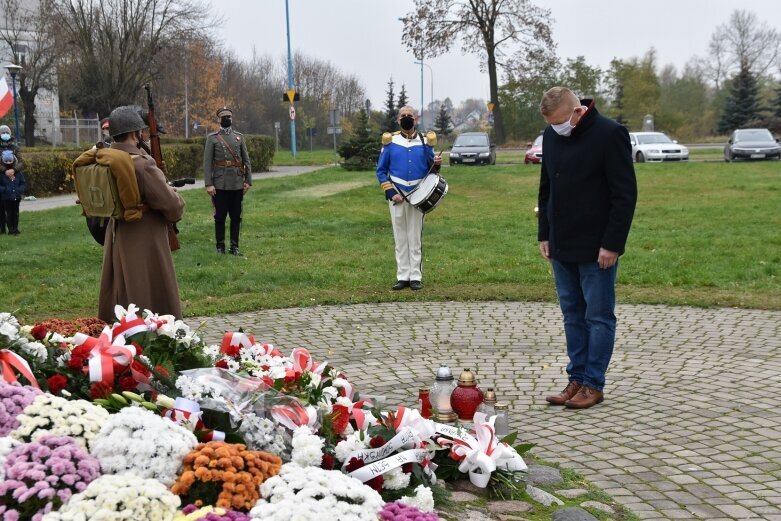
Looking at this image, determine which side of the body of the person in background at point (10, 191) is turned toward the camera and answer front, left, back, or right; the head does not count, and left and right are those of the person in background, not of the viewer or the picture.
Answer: front

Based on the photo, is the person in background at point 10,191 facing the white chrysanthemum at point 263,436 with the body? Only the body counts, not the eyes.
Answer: yes

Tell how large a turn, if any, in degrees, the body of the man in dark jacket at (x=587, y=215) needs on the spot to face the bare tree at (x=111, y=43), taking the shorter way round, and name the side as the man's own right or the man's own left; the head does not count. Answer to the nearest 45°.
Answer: approximately 90° to the man's own right

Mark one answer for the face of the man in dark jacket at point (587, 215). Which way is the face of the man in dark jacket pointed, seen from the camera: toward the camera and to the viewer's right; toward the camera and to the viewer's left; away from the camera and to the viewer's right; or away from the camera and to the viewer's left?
toward the camera and to the viewer's left

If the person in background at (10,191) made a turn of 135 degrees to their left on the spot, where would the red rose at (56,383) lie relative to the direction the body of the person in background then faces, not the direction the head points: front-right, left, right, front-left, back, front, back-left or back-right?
back-right

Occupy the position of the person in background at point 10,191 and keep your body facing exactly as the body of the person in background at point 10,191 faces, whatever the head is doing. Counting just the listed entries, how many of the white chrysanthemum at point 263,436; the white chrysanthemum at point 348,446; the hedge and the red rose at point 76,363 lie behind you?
1

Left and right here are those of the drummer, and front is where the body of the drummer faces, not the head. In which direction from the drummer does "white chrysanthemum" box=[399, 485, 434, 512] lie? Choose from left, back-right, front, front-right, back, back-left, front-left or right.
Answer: front

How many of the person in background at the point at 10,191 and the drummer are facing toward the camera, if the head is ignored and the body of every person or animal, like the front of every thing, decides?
2

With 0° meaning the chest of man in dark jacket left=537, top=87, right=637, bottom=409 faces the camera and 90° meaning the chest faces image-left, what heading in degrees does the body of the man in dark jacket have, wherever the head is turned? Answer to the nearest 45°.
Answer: approximately 45°

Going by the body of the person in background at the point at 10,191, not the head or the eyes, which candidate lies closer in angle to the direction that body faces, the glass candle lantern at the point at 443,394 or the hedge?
the glass candle lantern

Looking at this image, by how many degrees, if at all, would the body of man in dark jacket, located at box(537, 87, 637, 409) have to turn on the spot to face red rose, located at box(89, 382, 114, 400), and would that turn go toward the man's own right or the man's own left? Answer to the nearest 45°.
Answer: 0° — they already face it

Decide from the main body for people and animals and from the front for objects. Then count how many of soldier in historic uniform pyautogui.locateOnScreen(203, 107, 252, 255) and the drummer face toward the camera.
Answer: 2

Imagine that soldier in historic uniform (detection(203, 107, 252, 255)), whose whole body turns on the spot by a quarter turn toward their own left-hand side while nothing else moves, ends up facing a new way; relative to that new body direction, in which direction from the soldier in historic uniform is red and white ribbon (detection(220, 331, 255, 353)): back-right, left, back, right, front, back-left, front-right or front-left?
right

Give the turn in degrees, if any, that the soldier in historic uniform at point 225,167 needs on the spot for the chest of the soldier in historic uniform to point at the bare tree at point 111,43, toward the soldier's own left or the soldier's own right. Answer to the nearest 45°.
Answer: approximately 180°

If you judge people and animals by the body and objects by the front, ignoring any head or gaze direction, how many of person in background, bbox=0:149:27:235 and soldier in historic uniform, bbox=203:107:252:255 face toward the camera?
2

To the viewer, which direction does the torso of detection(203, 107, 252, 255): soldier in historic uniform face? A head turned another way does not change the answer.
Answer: toward the camera

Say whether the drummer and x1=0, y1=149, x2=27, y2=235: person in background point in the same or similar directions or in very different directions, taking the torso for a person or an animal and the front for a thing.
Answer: same or similar directions

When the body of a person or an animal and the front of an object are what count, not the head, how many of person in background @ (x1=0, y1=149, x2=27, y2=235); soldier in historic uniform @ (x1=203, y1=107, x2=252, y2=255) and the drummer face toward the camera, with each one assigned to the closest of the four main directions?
3

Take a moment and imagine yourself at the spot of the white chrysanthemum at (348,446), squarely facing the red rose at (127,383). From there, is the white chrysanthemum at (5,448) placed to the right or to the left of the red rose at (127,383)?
left
